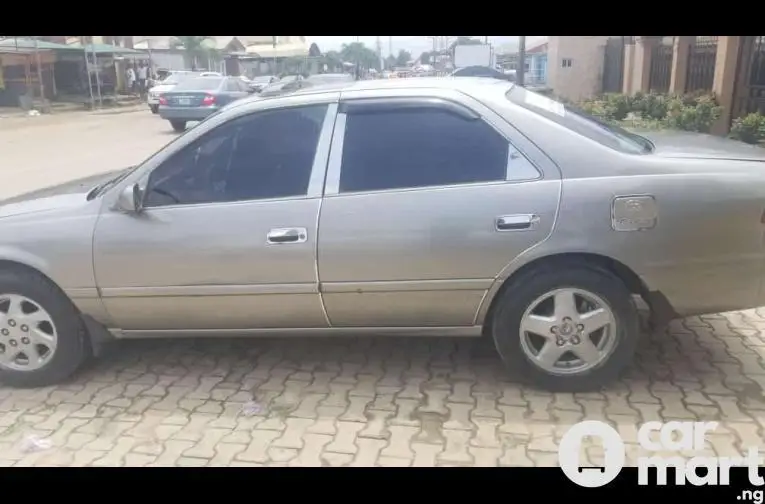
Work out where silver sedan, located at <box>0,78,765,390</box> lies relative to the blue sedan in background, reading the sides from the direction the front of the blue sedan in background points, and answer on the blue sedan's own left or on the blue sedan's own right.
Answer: on the blue sedan's own right

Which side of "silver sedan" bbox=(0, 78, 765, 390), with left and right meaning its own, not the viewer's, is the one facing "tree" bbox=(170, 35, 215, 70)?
right

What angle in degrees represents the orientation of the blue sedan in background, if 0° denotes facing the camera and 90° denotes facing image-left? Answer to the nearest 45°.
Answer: approximately 225°

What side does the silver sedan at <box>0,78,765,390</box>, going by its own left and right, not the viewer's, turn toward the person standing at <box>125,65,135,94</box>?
right

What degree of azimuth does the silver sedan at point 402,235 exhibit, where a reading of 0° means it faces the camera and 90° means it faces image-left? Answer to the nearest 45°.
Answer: approximately 90°

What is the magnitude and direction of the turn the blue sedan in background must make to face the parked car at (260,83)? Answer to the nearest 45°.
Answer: approximately 45° to its left

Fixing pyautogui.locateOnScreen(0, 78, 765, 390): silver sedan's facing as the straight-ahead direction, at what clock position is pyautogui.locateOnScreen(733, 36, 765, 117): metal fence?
The metal fence is roughly at 4 o'clock from the silver sedan.

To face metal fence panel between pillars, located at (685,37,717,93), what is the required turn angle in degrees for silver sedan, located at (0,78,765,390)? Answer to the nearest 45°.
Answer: approximately 135° to its right

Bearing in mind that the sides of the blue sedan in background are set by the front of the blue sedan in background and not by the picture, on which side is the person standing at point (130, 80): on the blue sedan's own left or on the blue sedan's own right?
on the blue sedan's own left

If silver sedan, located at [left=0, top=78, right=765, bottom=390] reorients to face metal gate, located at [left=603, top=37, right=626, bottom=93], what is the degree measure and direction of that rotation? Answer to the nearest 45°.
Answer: approximately 90° to its right

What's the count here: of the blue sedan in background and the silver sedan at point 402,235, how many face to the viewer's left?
1

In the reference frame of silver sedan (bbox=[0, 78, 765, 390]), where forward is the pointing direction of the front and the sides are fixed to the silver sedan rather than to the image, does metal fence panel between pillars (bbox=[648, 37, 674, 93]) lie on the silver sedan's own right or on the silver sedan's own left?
on the silver sedan's own right

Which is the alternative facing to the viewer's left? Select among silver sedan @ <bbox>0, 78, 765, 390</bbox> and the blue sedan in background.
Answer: the silver sedan

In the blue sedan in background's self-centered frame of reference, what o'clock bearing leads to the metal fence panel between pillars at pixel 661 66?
The metal fence panel between pillars is roughly at 2 o'clock from the blue sedan in background.

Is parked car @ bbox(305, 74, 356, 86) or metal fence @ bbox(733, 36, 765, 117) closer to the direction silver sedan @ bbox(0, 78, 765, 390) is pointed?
the parked car
